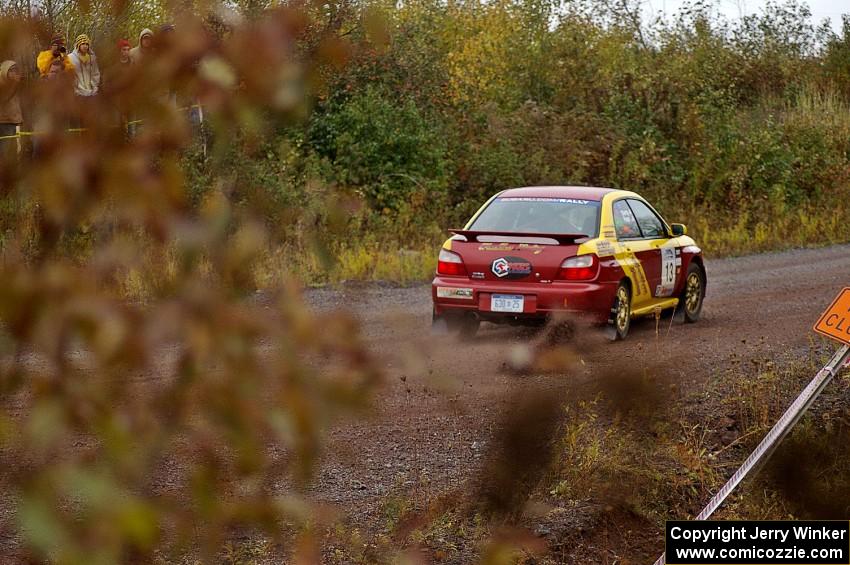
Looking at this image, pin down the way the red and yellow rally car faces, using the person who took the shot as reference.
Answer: facing away from the viewer and to the right of the viewer

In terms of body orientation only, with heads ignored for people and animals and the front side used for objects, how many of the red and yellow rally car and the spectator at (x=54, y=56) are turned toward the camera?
1

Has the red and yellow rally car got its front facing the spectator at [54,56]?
no

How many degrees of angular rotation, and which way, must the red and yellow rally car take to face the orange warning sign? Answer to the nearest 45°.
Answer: approximately 135° to its right

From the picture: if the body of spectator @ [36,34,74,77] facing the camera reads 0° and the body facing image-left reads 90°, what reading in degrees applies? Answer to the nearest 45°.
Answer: approximately 0°

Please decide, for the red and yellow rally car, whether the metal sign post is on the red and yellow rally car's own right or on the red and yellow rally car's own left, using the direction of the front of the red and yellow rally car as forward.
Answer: on the red and yellow rally car's own right

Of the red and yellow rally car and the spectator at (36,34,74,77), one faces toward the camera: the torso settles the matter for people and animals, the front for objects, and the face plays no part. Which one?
the spectator

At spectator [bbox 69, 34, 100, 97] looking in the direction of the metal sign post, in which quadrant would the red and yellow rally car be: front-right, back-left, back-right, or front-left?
front-left
